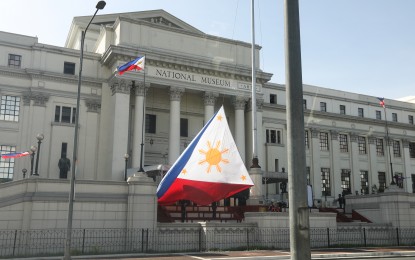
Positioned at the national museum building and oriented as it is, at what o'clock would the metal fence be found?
The metal fence is roughly at 1 o'clock from the national museum building.

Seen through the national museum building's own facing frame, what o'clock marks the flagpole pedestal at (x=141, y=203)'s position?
The flagpole pedestal is roughly at 1 o'clock from the national museum building.
